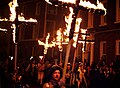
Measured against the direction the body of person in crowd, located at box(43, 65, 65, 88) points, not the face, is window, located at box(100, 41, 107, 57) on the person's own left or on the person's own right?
on the person's own left

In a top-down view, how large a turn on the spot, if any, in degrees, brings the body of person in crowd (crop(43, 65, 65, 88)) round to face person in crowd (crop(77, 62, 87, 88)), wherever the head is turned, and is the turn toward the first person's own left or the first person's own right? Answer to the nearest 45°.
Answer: approximately 135° to the first person's own left

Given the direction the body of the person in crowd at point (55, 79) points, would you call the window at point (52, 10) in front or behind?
behind

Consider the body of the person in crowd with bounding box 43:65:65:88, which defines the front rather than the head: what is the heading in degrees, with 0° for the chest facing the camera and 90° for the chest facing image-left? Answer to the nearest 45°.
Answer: approximately 315°

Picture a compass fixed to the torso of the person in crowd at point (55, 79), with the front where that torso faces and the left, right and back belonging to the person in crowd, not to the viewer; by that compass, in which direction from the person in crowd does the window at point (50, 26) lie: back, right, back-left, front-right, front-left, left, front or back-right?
back-left
